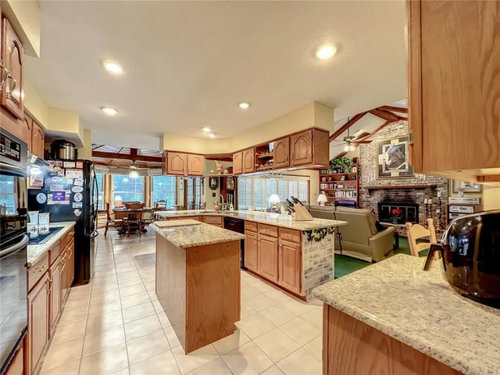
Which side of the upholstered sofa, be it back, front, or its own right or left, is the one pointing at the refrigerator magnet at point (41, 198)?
back

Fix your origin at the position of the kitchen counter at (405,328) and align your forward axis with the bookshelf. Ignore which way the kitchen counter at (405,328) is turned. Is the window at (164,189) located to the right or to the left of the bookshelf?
left

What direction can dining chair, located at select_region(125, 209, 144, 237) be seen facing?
away from the camera

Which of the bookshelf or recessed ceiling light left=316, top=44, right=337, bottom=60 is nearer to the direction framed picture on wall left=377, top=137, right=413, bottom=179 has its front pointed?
the recessed ceiling light

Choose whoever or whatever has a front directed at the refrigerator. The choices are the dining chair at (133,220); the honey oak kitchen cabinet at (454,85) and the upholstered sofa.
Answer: the honey oak kitchen cabinet

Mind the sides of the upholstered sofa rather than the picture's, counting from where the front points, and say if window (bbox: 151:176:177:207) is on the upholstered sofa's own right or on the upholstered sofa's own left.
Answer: on the upholstered sofa's own left

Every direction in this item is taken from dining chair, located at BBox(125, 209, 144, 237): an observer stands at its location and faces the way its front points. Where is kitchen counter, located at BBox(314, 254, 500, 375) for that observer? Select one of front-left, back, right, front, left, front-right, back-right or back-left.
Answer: back

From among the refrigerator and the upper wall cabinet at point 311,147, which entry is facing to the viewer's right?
the refrigerator

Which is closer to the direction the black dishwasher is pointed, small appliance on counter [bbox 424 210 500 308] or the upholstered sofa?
the small appliance on counter

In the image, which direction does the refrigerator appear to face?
to the viewer's right

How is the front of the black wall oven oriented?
to the viewer's right

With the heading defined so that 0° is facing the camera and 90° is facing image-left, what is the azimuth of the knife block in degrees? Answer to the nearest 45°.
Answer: approximately 90°

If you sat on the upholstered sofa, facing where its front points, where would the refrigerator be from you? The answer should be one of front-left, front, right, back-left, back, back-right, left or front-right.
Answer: back
